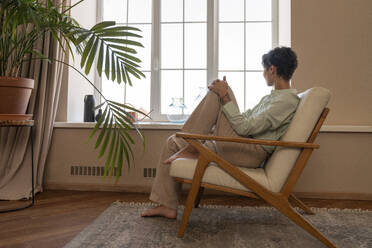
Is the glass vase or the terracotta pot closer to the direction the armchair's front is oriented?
the terracotta pot

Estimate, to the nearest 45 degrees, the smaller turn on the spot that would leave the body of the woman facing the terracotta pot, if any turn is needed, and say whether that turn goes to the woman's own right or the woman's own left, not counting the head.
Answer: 0° — they already face it

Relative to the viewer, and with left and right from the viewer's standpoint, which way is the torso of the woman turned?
facing to the left of the viewer

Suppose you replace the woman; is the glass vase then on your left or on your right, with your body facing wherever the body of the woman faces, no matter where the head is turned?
on your right

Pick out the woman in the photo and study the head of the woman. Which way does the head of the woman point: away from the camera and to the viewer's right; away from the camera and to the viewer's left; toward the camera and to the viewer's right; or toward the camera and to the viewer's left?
away from the camera and to the viewer's left

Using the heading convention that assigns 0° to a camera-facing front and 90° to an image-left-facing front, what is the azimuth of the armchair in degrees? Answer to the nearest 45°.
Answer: approximately 90°

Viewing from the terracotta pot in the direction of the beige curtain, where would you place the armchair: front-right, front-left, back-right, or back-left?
back-right
